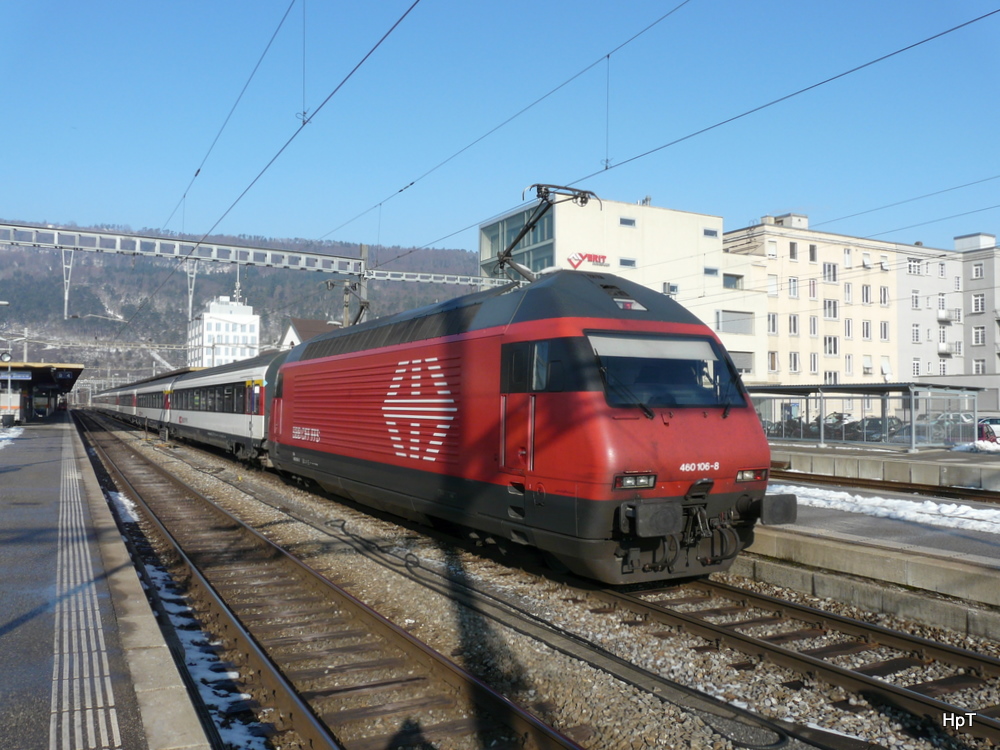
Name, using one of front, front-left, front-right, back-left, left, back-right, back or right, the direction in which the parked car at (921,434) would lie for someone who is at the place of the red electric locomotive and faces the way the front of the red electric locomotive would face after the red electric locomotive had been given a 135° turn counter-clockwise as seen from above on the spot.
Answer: front-right

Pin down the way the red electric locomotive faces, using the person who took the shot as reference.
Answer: facing the viewer and to the right of the viewer

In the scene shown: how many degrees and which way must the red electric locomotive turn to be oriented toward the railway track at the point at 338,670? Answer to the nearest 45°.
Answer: approximately 90° to its right

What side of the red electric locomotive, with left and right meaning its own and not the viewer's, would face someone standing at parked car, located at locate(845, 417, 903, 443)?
left

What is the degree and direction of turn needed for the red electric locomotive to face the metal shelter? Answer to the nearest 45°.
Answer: approximately 90° to its left
